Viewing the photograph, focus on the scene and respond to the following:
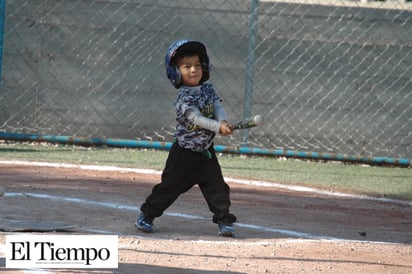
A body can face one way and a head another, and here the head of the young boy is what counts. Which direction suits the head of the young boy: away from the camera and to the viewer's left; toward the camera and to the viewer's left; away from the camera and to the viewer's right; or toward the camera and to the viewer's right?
toward the camera and to the viewer's right

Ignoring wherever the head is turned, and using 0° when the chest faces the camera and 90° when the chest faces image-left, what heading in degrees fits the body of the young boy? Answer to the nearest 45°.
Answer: approximately 315°

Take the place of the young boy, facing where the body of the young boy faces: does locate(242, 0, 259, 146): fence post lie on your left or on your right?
on your left
